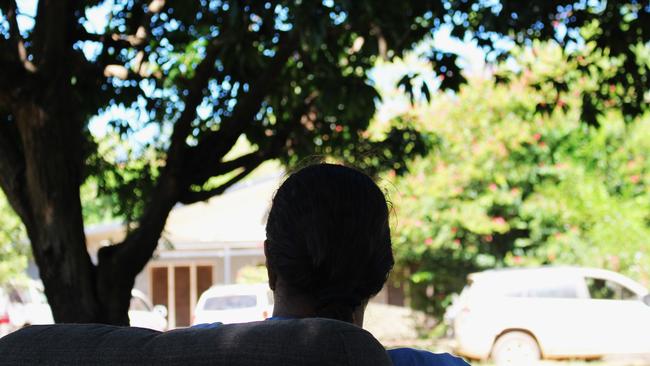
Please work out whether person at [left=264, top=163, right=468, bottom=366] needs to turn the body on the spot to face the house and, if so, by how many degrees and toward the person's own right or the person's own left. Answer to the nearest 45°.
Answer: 0° — they already face it

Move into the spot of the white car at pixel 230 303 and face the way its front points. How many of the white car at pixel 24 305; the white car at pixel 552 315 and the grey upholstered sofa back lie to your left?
1

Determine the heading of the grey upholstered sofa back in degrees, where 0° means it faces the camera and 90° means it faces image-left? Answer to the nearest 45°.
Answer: approximately 180°

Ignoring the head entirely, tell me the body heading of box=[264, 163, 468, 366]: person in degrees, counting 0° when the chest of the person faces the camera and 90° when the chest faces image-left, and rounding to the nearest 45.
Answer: approximately 180°

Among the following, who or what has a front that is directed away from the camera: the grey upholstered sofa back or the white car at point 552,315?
the grey upholstered sofa back

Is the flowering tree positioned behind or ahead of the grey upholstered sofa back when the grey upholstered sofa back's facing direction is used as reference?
ahead

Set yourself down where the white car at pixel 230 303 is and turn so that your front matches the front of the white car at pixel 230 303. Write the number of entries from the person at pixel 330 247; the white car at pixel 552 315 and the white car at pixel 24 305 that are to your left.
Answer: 1

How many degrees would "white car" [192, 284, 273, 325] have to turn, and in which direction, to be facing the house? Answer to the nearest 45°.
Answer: approximately 45° to its left

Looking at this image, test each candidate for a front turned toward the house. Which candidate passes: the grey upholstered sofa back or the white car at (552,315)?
the grey upholstered sofa back

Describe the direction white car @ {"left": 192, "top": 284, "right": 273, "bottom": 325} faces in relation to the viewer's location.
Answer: facing away from the viewer and to the right of the viewer

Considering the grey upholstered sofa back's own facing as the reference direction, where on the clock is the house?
The house is roughly at 12 o'clock from the grey upholstered sofa back.
